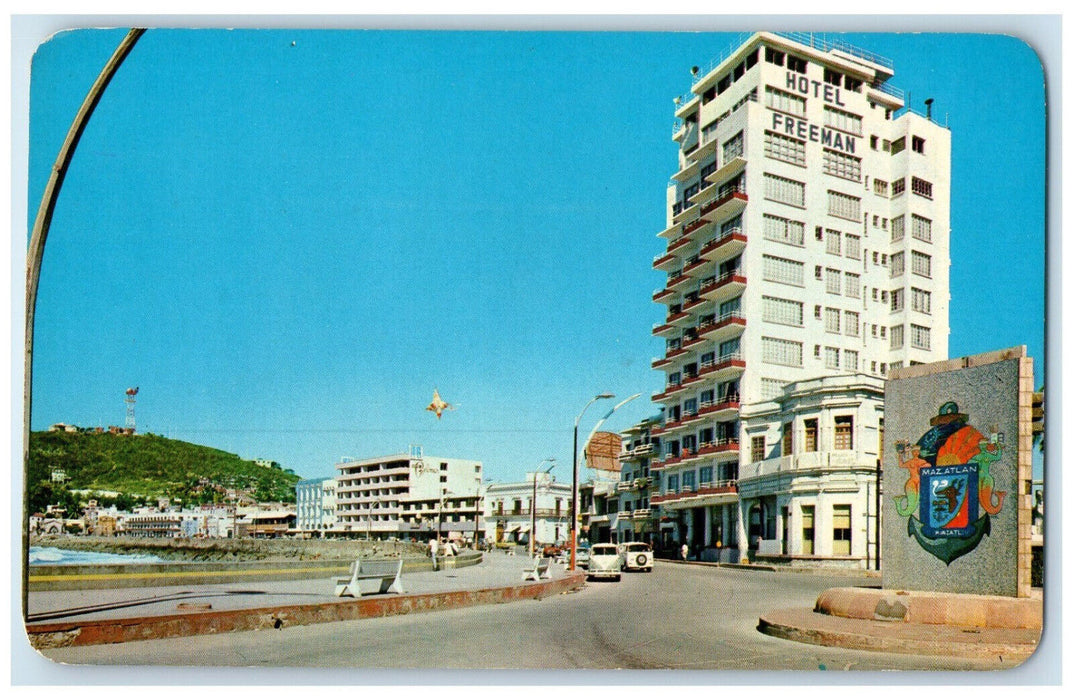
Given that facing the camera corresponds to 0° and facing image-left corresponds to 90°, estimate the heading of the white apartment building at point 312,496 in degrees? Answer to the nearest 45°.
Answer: approximately 45°

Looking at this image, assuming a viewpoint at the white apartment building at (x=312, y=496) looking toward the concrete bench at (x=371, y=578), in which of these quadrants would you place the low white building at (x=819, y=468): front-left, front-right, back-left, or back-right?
front-left

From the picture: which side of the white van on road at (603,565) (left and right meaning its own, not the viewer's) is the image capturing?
front

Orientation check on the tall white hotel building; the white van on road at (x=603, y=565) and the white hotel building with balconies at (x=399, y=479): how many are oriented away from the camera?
0

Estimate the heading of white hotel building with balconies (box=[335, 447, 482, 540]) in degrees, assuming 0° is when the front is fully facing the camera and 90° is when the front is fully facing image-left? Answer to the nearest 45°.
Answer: approximately 45°
